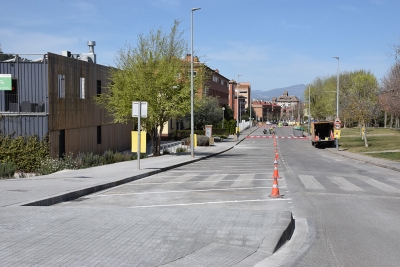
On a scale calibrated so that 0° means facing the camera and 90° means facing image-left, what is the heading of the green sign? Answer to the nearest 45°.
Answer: approximately 0°

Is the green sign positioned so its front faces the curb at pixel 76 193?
yes
